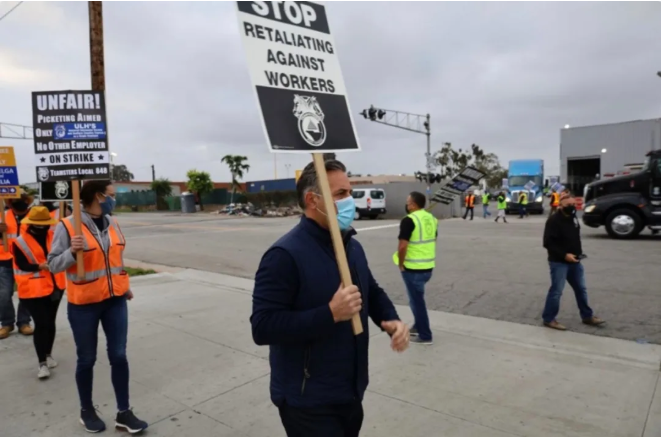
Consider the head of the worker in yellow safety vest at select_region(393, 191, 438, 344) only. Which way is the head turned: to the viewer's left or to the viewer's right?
to the viewer's left

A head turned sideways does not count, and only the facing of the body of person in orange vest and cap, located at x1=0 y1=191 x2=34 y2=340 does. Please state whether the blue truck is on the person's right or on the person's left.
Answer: on the person's left

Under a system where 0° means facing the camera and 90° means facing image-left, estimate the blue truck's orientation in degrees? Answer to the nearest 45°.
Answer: approximately 0°

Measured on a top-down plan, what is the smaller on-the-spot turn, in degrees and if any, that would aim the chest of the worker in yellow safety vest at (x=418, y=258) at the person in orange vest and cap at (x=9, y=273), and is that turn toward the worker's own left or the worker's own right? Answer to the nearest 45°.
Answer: approximately 45° to the worker's own left

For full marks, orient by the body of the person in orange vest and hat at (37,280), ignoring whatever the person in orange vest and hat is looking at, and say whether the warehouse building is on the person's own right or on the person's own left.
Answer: on the person's own left
